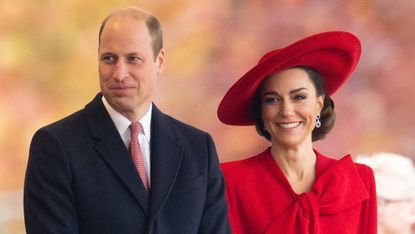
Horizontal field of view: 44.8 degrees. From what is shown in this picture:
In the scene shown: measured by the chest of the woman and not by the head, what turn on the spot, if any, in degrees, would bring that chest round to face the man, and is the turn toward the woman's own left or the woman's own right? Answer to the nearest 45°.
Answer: approximately 45° to the woman's own right

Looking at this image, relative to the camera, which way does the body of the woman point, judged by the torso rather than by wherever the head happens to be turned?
toward the camera

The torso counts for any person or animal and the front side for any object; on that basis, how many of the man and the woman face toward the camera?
2

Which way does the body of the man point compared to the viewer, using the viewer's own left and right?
facing the viewer

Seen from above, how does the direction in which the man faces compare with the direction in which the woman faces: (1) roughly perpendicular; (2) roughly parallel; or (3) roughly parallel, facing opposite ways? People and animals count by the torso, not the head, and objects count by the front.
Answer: roughly parallel

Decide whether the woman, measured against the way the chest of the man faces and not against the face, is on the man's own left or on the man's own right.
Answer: on the man's own left
